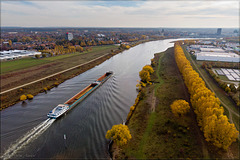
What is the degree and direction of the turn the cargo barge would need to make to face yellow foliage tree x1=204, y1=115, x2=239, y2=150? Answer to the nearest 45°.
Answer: approximately 90° to its right

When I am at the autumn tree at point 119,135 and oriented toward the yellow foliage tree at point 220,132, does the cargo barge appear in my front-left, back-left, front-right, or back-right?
back-left

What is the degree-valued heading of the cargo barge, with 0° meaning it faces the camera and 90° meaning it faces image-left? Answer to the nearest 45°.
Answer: approximately 225°

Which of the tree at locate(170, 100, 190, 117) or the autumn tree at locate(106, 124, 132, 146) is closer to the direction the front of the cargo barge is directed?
the tree at locate(170, 100, 190, 117)

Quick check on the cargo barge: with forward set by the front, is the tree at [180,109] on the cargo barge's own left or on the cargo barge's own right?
on the cargo barge's own right

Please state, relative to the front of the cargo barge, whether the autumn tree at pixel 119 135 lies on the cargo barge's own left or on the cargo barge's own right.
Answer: on the cargo barge's own right
